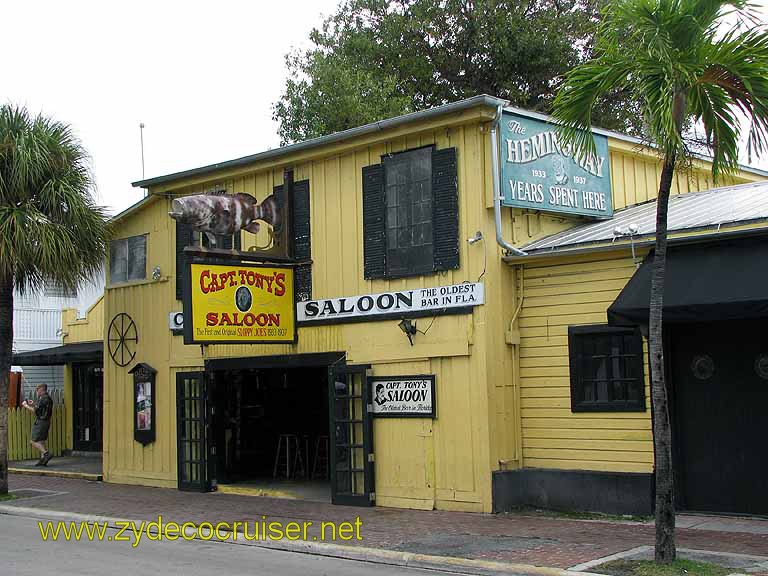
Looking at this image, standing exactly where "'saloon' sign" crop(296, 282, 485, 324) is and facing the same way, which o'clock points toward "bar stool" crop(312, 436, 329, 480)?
The bar stool is roughly at 4 o'clock from the 'saloon' sign.

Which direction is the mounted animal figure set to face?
to the viewer's left

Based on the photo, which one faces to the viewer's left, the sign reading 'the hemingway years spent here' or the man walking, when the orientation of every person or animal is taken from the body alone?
the man walking

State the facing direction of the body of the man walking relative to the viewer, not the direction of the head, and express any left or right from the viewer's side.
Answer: facing to the left of the viewer

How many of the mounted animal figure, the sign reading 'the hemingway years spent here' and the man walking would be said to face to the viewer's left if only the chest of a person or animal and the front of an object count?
2

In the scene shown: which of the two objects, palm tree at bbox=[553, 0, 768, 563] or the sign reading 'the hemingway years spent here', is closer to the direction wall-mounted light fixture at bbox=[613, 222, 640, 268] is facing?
the palm tree

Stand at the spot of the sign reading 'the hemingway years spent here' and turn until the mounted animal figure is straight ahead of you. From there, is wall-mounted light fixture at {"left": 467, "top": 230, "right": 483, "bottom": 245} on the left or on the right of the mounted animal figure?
left

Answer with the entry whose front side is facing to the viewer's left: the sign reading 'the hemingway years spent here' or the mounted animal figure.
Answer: the mounted animal figure

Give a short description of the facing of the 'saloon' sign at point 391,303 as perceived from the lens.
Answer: facing the viewer and to the left of the viewer

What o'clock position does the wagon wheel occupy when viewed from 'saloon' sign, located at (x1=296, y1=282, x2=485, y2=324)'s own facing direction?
The wagon wheel is roughly at 3 o'clock from the 'saloon' sign.

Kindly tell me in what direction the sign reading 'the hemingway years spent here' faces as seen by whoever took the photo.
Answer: facing the viewer and to the right of the viewer

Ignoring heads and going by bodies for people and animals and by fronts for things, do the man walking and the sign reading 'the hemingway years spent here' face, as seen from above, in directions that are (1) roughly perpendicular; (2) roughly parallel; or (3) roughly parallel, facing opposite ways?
roughly perpendicular
